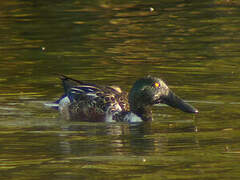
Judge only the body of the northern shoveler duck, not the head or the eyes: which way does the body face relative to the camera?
to the viewer's right
